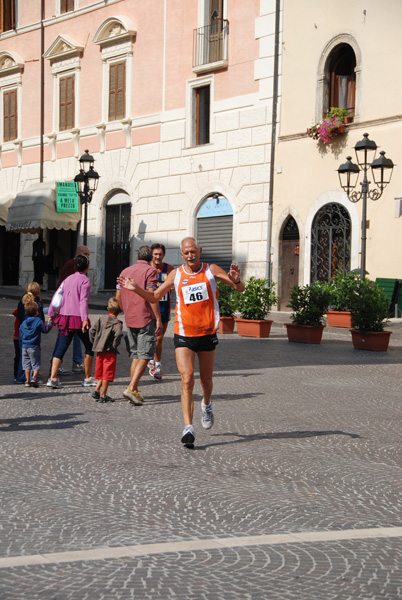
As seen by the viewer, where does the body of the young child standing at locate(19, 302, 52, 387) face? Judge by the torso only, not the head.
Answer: away from the camera

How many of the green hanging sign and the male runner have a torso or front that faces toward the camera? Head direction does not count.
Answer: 2

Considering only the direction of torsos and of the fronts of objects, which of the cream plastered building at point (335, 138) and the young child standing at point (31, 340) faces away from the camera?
the young child standing

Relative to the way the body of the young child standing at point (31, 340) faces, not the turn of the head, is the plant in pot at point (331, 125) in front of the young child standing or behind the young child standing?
in front

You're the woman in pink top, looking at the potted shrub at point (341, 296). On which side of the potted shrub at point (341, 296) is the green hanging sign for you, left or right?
left

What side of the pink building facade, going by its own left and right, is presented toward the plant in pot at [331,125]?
left

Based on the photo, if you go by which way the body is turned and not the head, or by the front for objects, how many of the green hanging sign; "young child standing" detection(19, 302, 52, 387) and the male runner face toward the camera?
2

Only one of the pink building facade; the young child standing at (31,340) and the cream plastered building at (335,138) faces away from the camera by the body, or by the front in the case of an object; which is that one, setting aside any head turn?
the young child standing

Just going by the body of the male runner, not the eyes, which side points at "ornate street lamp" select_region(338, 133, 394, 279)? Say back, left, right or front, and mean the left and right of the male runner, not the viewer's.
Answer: back

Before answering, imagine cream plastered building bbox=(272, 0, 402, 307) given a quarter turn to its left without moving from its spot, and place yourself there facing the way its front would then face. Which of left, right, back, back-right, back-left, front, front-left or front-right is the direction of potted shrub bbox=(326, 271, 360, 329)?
front-right
